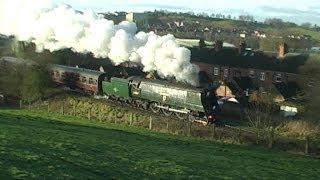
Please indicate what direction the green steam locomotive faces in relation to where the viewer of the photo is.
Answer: facing the viewer and to the right of the viewer
